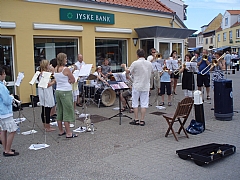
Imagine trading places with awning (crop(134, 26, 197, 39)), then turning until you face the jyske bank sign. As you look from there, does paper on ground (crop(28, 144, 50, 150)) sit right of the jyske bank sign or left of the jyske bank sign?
left

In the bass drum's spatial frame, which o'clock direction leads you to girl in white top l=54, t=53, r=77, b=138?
The girl in white top is roughly at 2 o'clock from the bass drum.

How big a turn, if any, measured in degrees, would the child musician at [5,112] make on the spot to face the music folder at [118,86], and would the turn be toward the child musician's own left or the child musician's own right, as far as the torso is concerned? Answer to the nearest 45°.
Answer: approximately 45° to the child musician's own left

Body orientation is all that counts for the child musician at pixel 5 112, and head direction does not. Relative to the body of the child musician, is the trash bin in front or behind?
in front

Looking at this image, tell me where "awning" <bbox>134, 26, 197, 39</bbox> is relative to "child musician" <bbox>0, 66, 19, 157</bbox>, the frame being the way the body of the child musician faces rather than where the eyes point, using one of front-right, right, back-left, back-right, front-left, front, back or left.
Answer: front-left

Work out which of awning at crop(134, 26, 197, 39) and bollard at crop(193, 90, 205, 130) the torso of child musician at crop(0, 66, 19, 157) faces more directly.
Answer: the bollard

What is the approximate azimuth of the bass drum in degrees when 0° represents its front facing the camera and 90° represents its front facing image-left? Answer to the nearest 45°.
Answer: approximately 315°

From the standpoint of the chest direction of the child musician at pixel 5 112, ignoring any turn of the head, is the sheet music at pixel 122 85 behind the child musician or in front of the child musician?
in front

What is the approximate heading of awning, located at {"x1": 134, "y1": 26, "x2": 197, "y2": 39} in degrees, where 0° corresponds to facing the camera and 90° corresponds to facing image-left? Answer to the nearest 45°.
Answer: approximately 0°

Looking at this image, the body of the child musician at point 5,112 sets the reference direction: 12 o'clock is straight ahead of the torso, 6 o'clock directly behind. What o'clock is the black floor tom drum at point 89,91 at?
The black floor tom drum is roughly at 10 o'clock from the child musician.

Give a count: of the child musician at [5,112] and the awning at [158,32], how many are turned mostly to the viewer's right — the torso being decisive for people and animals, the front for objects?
1

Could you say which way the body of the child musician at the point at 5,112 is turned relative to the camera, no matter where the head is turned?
to the viewer's right

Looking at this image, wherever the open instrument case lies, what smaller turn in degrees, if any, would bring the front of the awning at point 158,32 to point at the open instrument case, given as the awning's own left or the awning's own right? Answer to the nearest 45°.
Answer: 0° — it already faces it
